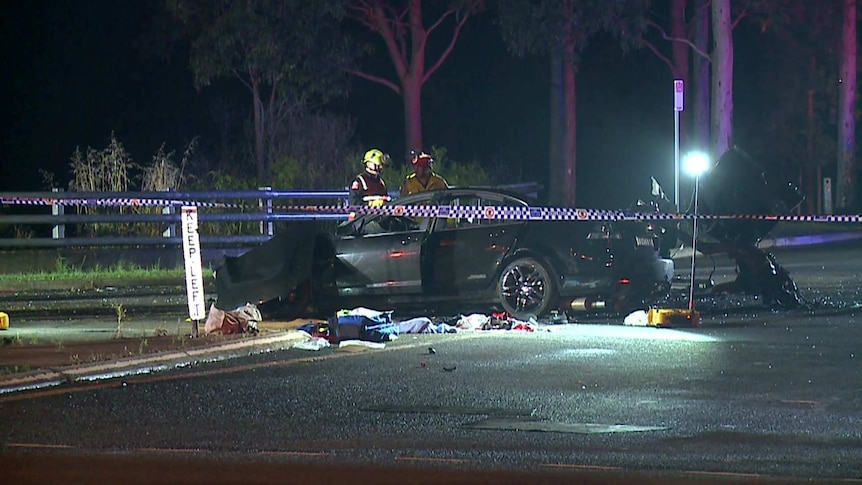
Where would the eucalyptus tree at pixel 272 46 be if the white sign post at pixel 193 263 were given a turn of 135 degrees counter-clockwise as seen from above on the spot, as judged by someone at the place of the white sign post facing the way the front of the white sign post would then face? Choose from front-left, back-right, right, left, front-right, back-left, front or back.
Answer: front-left

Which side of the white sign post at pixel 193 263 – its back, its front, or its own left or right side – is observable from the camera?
front

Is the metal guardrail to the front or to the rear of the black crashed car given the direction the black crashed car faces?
to the front

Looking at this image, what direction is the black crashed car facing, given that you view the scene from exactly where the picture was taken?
facing away from the viewer and to the left of the viewer

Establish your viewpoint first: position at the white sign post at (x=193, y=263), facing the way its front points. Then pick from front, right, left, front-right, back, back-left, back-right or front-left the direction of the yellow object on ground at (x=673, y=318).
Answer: left

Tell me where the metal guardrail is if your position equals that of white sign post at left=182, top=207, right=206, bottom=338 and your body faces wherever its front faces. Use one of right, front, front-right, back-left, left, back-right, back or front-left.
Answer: back

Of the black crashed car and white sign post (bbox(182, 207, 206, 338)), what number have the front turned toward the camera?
1

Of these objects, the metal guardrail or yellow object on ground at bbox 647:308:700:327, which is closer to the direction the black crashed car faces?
the metal guardrail
